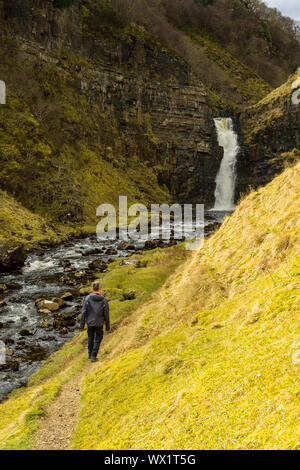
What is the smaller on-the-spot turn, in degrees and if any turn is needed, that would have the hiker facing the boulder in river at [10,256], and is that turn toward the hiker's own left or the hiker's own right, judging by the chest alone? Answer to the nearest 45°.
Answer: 0° — they already face it

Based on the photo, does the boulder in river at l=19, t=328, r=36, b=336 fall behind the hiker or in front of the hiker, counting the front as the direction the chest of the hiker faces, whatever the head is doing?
in front

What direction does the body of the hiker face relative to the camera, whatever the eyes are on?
away from the camera

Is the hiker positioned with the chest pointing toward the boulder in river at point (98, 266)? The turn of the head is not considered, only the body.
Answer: yes

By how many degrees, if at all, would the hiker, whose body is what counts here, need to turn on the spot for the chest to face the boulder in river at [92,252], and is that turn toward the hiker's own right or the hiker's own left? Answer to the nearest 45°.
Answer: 0° — they already face it

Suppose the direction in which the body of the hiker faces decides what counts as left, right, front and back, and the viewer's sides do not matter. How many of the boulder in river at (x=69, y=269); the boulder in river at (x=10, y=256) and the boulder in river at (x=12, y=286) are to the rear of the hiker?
0

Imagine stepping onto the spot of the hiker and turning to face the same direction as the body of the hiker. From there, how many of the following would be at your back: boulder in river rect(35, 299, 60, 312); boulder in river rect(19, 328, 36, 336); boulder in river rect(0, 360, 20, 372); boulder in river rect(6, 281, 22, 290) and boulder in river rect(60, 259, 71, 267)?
0

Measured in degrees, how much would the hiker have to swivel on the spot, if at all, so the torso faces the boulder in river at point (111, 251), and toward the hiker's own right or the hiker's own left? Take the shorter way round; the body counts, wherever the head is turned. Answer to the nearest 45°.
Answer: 0° — they already face it

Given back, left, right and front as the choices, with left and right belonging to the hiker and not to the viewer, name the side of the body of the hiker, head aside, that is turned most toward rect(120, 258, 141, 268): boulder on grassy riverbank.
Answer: front

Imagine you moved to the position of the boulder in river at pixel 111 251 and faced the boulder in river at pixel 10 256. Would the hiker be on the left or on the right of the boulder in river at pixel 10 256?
left

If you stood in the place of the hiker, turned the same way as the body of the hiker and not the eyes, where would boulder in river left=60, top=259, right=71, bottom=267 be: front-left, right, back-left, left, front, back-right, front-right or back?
front

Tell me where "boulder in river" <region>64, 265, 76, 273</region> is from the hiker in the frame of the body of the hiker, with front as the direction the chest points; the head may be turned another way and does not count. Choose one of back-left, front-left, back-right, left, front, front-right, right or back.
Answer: front

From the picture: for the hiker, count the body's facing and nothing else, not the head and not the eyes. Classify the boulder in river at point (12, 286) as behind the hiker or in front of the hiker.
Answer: in front

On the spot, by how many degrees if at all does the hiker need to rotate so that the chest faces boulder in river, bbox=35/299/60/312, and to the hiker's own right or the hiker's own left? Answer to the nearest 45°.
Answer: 0° — they already face it
